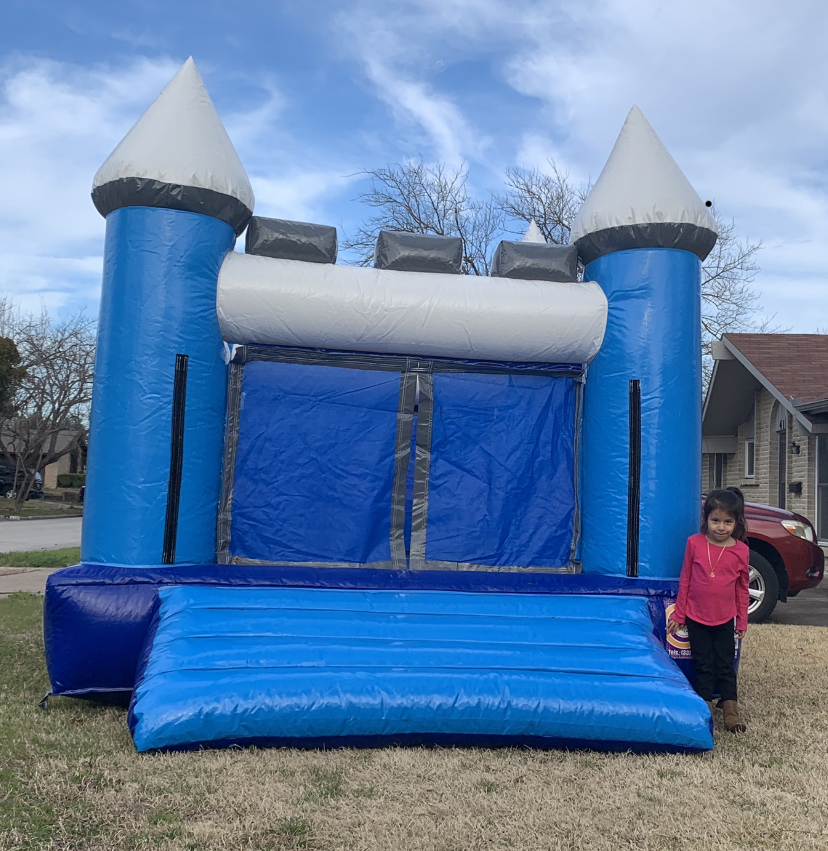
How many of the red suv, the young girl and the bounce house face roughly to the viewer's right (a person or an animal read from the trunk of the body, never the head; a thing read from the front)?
1

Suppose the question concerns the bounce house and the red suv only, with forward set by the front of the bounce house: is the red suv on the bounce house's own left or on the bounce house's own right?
on the bounce house's own left

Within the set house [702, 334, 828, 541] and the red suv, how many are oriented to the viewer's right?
1

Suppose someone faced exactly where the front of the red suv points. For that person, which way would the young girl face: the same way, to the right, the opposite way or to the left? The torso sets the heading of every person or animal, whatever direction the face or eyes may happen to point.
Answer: to the right

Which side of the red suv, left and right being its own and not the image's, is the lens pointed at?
right

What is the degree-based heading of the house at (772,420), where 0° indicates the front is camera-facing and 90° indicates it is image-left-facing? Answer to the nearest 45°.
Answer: approximately 45°

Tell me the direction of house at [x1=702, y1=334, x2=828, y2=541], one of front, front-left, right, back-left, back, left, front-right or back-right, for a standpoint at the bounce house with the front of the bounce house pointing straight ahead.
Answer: back-left

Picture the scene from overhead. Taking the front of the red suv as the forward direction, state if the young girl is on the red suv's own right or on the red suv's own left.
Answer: on the red suv's own right

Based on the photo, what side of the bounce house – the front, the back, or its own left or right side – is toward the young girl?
left

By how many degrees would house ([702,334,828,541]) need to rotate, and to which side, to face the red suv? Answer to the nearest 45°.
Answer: approximately 45° to its left
